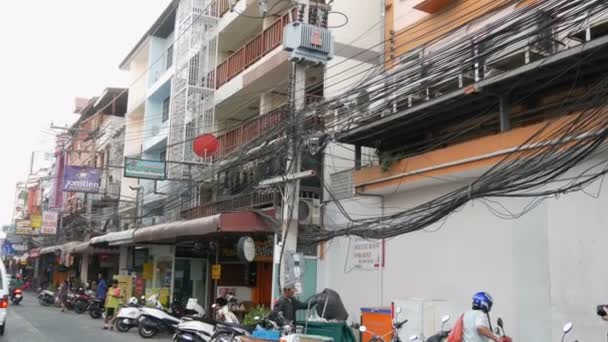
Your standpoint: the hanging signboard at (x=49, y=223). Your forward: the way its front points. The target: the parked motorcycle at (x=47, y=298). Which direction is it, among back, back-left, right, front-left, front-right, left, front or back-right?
front

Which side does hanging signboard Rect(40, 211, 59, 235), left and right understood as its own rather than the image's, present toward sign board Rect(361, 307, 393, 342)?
front

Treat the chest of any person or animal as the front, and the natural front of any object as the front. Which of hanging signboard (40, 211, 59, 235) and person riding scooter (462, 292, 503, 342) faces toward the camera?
the hanging signboard

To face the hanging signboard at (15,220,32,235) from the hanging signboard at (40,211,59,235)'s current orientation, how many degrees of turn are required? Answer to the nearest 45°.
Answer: approximately 180°

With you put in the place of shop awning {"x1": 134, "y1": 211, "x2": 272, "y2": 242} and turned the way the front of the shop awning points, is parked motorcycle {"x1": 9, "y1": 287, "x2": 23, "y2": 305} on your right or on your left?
on your right

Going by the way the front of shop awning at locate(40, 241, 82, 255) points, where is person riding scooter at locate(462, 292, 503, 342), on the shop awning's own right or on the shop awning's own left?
on the shop awning's own left

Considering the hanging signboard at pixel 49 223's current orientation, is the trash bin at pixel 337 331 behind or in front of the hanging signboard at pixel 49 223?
in front

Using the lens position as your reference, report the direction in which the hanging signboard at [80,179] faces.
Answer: facing the viewer

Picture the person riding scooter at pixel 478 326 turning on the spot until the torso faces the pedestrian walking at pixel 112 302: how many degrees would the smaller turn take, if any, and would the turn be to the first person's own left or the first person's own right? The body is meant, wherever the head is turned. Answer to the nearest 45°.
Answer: approximately 90° to the first person's own left

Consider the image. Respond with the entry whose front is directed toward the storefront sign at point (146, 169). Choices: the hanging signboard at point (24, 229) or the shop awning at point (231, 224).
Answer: the hanging signboard

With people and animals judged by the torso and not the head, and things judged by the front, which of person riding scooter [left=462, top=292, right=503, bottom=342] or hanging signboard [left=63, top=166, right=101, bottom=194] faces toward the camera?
the hanging signboard

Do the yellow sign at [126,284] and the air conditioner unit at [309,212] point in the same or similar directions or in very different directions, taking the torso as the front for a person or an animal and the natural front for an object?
same or similar directions

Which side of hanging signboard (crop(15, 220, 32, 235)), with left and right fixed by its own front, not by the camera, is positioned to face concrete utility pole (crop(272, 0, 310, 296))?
front

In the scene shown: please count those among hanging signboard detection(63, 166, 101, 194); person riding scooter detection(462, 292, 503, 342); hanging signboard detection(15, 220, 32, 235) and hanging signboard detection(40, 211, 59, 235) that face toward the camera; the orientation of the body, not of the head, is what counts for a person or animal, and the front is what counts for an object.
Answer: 3

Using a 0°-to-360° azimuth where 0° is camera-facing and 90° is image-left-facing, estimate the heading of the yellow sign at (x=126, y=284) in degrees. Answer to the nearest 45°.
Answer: approximately 45°

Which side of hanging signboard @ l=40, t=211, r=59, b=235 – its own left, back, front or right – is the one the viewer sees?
front

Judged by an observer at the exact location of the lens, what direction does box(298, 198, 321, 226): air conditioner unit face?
facing the viewer and to the left of the viewer

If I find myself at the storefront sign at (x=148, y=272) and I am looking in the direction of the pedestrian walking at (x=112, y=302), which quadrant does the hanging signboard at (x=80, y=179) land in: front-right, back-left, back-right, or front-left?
back-right
